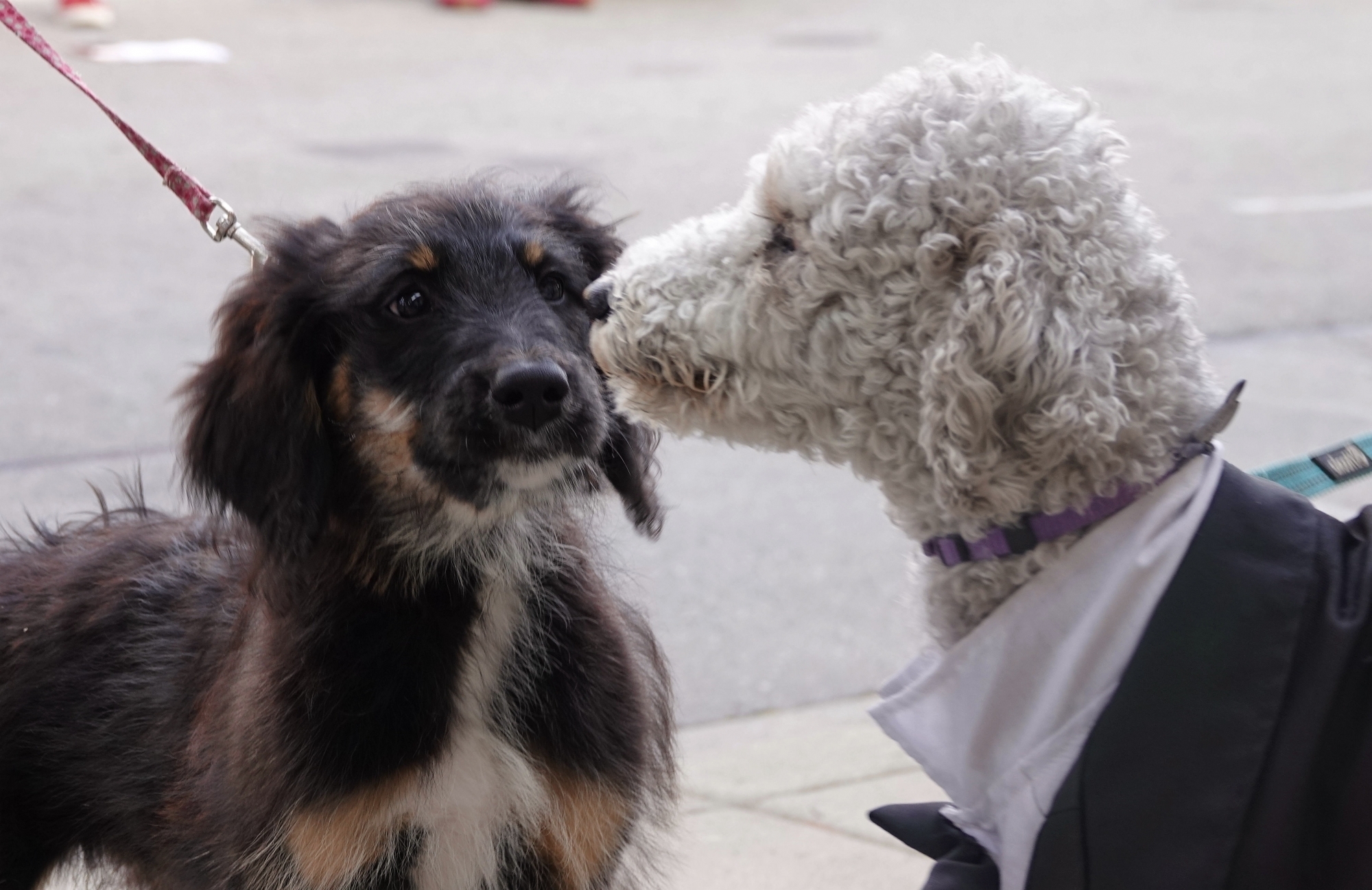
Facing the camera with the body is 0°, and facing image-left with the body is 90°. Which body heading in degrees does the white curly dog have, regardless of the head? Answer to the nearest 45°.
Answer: approximately 90°

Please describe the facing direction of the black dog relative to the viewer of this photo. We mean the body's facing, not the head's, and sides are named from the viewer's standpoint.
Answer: facing the viewer and to the right of the viewer

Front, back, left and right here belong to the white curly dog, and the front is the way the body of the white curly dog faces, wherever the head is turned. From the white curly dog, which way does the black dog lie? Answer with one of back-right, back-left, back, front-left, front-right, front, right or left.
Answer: front

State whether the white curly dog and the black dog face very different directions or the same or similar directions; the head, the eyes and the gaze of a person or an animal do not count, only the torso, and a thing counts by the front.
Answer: very different directions

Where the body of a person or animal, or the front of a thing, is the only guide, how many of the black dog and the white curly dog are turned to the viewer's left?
1

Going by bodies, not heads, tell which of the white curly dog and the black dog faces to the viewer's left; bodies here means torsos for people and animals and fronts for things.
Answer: the white curly dog
